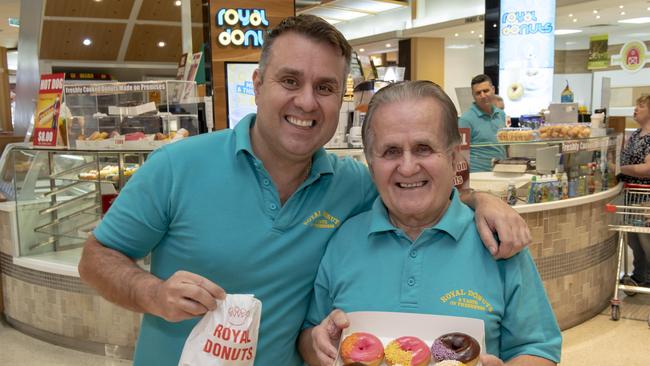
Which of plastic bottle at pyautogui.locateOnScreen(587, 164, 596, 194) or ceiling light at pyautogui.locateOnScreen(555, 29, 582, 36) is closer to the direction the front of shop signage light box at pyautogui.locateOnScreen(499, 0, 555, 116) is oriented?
the plastic bottle

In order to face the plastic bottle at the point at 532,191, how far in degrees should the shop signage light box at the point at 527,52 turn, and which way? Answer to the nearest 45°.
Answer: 0° — it already faces it

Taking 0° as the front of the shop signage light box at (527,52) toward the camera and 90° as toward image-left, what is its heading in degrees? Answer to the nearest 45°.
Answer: approximately 0°

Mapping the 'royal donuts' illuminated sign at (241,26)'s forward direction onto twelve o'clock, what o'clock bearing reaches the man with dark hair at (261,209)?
The man with dark hair is roughly at 12 o'clock from the 'royal donuts' illuminated sign.

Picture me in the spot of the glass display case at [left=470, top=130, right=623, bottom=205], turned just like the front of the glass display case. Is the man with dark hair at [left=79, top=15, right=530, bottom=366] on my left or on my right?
on my right

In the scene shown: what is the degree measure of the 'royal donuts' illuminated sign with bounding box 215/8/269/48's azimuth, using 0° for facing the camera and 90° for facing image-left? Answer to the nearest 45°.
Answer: approximately 0°

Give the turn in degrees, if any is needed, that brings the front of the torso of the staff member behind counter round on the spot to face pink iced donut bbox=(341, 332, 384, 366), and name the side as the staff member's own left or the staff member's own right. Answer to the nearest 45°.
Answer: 0° — they already face it
